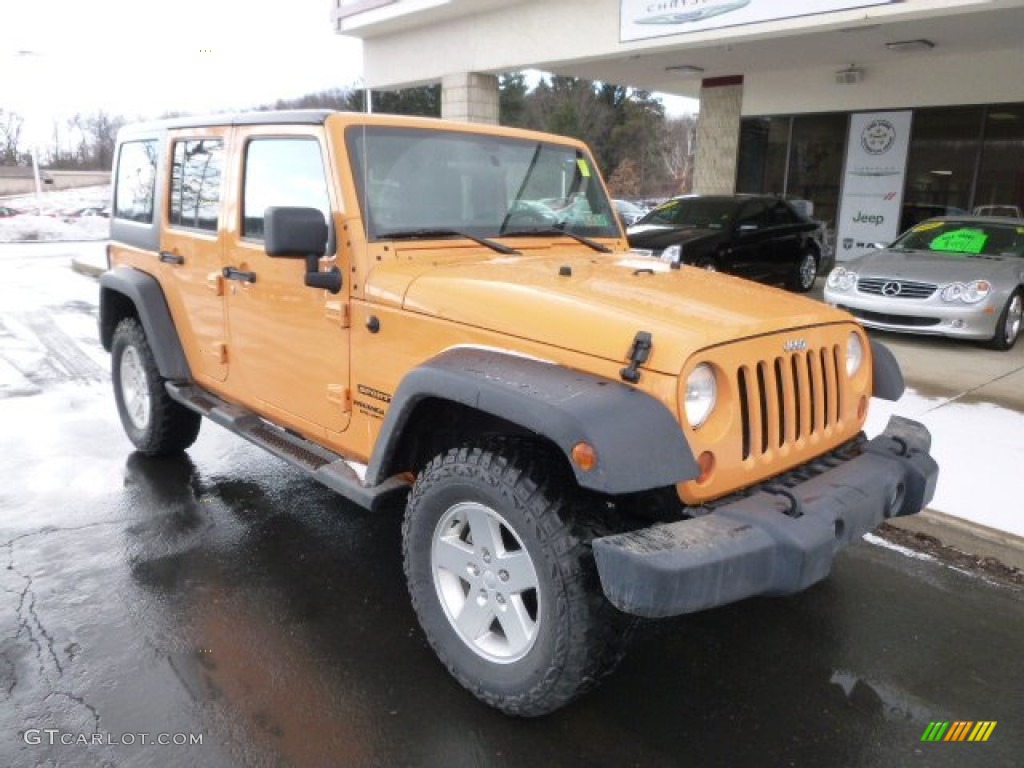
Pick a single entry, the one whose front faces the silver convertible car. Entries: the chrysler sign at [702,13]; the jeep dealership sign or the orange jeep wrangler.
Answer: the jeep dealership sign

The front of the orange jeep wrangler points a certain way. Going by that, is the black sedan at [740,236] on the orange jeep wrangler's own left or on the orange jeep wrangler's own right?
on the orange jeep wrangler's own left

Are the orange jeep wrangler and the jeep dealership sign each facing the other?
no

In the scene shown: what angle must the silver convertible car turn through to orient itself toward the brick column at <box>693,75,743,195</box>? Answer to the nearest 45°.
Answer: approximately 90° to its right

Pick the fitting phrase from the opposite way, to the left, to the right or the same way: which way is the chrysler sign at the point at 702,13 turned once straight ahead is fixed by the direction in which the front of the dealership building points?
the same way

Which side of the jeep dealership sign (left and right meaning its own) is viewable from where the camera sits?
front

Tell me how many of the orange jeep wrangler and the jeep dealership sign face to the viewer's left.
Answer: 0

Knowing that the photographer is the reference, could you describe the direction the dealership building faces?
facing the viewer and to the left of the viewer

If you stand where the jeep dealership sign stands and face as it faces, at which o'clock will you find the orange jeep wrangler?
The orange jeep wrangler is roughly at 12 o'clock from the jeep dealership sign.

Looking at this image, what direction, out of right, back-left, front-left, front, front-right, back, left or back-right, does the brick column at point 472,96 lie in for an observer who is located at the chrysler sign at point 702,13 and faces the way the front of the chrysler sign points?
right

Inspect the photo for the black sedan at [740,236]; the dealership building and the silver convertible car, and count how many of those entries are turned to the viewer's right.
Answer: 0

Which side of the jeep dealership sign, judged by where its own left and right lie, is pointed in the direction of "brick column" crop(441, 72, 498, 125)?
right

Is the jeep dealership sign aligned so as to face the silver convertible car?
yes

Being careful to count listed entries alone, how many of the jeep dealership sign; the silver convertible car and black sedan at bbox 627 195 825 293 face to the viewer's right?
0

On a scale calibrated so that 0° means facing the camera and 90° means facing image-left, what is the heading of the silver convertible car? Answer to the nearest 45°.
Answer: approximately 45°
